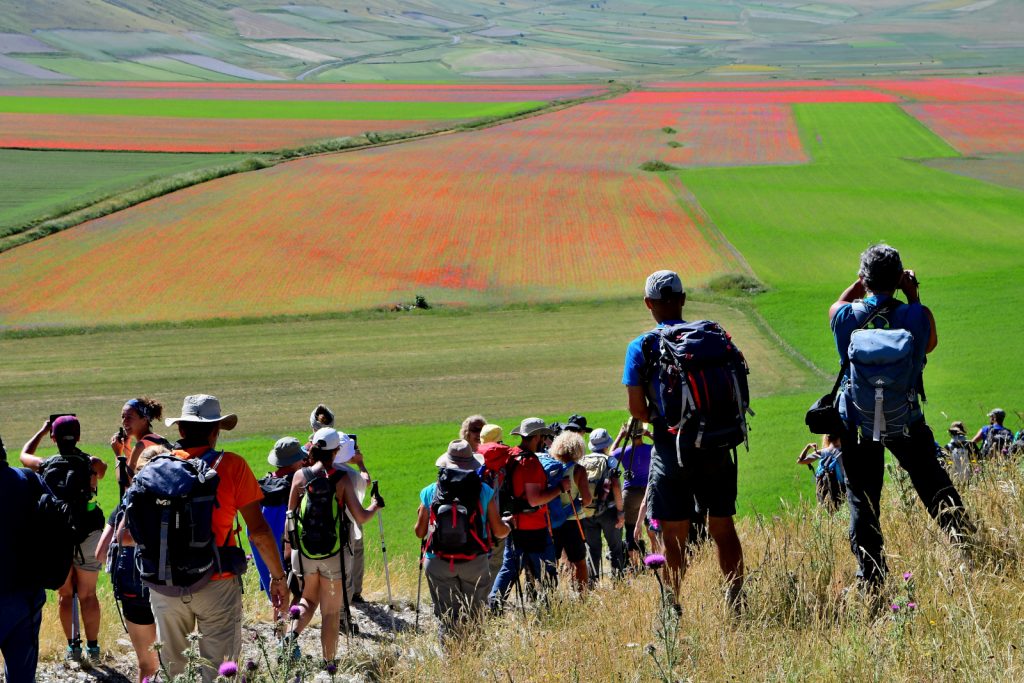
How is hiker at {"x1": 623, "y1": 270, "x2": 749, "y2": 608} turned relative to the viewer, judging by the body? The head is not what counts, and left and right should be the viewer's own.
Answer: facing away from the viewer and to the left of the viewer

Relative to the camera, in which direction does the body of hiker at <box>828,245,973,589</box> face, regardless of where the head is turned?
away from the camera

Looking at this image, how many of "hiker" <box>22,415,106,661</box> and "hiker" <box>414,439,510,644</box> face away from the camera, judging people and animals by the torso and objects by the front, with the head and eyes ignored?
2

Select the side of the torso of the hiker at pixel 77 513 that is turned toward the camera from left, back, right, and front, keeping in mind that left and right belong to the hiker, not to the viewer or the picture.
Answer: back

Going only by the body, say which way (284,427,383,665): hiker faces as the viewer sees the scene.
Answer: away from the camera

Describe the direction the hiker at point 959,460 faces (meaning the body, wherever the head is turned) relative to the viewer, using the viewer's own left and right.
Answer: facing away from the viewer

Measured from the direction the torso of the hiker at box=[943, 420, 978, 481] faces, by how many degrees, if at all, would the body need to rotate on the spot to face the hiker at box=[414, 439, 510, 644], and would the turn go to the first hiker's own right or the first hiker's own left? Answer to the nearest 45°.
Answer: approximately 135° to the first hiker's own left

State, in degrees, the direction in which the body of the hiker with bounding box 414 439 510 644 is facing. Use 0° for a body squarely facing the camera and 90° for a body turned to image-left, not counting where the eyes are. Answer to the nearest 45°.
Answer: approximately 180°
